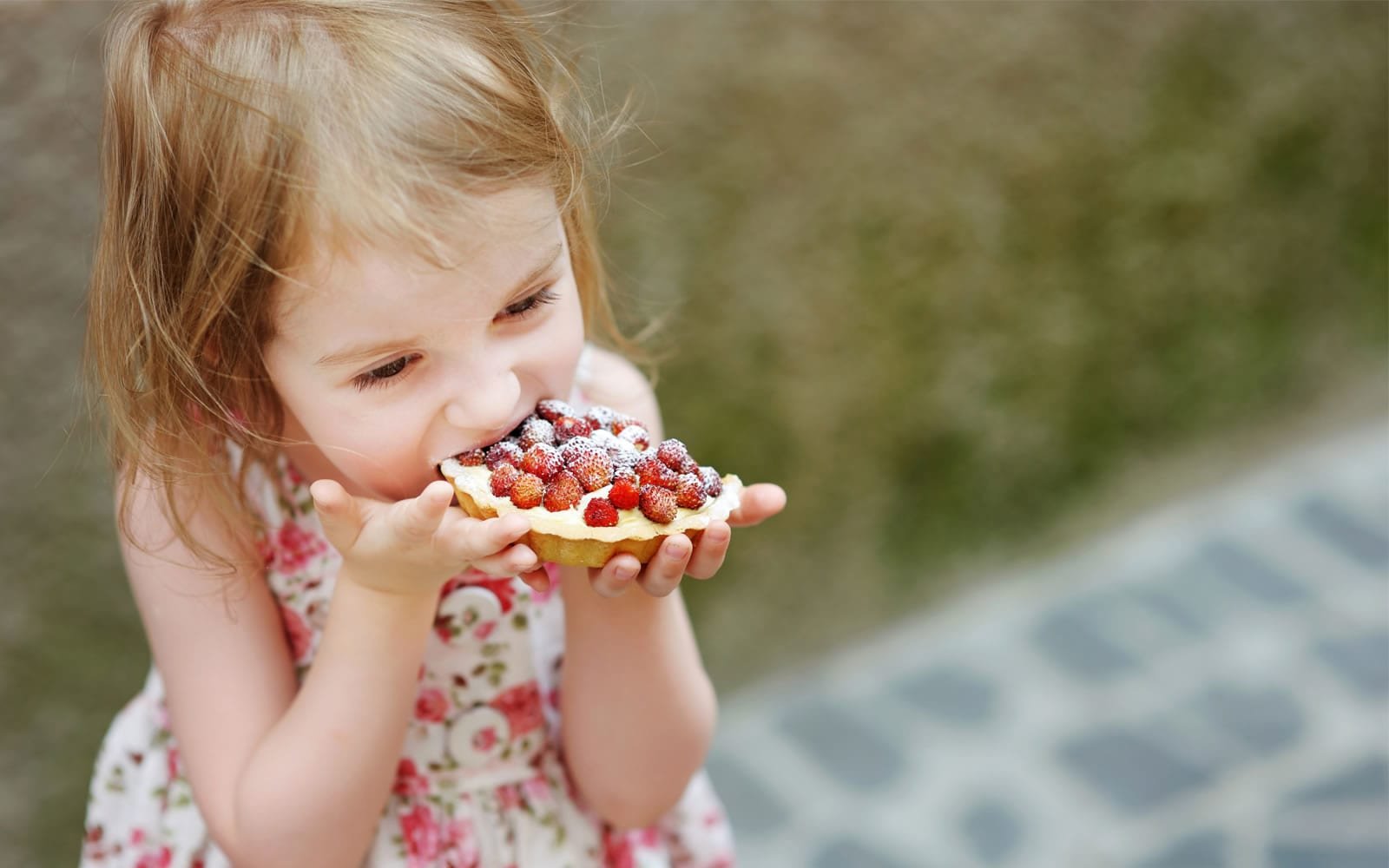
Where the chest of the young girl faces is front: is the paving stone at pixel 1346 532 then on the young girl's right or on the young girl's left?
on the young girl's left

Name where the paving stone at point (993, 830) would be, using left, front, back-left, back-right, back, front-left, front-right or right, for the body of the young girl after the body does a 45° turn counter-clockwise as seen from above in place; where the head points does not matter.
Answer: front-left

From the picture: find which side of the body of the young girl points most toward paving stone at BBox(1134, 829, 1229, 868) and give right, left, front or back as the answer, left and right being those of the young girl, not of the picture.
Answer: left

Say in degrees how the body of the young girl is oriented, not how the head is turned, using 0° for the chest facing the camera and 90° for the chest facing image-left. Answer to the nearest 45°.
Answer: approximately 315°

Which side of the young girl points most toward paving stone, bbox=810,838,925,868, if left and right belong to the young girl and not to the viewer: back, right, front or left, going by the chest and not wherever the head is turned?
left

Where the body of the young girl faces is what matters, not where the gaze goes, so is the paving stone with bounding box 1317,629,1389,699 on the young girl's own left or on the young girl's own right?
on the young girl's own left
